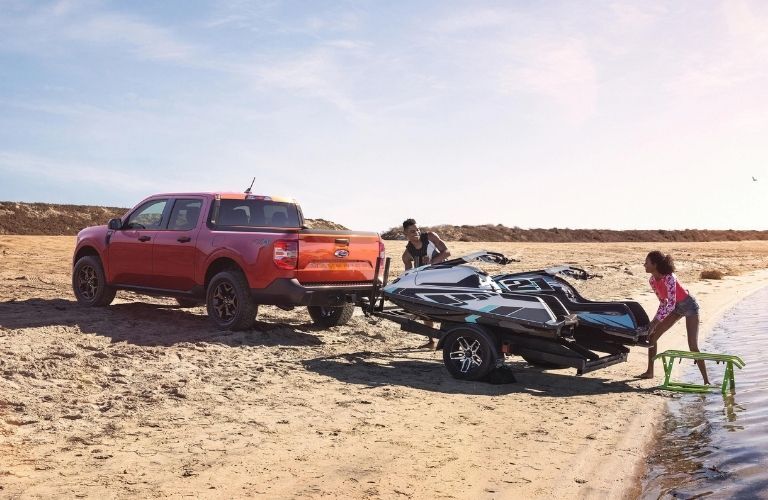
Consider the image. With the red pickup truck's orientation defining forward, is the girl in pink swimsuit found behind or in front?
behind

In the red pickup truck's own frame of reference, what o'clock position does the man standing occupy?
The man standing is roughly at 5 o'clock from the red pickup truck.

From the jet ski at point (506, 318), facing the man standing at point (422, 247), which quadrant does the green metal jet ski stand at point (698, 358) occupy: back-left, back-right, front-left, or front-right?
back-right

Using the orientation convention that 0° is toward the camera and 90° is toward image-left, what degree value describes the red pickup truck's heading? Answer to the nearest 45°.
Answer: approximately 135°

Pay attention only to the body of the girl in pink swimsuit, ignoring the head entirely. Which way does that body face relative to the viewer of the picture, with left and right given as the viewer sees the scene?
facing to the left of the viewer

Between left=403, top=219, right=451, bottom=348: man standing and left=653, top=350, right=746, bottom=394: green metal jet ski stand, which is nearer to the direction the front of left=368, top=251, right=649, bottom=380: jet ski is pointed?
the man standing

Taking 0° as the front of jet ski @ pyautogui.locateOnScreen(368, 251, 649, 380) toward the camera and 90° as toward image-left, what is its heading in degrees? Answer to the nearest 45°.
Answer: approximately 135°
